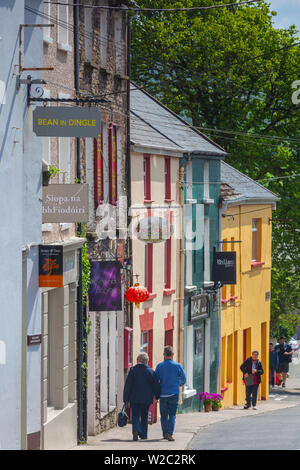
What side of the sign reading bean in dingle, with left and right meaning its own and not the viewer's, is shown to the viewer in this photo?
front

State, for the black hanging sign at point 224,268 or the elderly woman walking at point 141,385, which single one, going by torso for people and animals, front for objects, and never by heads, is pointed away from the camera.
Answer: the elderly woman walking

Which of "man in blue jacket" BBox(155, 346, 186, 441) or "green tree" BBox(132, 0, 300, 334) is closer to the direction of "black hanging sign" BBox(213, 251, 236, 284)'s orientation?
the man in blue jacket

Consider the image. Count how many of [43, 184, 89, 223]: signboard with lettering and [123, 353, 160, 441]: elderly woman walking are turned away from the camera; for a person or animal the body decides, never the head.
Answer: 1

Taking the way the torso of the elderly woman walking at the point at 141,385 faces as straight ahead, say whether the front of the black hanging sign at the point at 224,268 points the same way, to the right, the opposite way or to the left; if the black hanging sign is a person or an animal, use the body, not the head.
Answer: the opposite way

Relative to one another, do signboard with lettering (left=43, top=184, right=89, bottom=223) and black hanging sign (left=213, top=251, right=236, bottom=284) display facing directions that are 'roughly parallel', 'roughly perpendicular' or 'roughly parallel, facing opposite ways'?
roughly parallel

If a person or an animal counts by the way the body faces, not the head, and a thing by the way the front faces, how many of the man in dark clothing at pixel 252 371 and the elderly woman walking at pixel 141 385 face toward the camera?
1

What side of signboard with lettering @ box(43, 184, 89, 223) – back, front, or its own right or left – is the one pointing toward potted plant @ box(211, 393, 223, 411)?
back

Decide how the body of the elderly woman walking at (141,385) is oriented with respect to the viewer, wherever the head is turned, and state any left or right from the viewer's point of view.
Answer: facing away from the viewer

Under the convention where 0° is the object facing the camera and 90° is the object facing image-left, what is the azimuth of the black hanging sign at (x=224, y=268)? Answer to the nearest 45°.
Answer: approximately 0°

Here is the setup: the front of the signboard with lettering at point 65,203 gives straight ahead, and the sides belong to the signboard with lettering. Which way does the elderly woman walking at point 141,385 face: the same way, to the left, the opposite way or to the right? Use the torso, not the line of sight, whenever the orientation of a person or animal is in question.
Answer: the opposite way

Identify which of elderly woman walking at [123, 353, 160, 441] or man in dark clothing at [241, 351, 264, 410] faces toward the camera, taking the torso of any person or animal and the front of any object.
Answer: the man in dark clothing

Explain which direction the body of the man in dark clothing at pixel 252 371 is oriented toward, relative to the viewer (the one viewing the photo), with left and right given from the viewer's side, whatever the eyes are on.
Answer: facing the viewer

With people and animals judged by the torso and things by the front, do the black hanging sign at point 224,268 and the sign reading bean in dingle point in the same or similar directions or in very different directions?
same or similar directions
